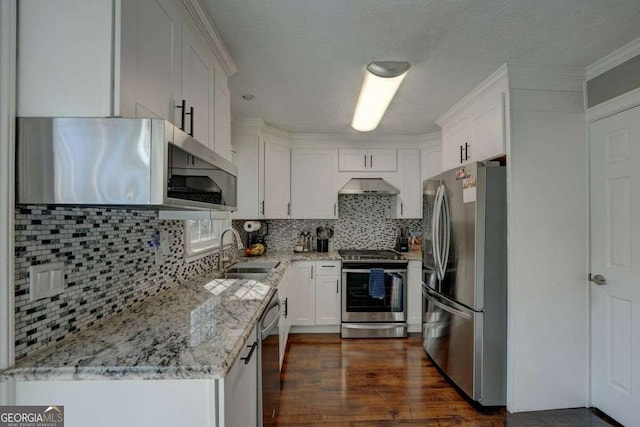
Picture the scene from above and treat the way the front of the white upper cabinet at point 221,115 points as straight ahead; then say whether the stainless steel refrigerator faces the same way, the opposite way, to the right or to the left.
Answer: the opposite way

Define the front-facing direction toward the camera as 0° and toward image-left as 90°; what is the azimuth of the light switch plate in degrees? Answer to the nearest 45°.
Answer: approximately 315°

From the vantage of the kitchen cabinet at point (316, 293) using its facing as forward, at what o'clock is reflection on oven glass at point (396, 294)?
The reflection on oven glass is roughly at 9 o'clock from the kitchen cabinet.

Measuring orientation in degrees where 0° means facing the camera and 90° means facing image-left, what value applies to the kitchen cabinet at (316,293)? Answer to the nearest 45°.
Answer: approximately 0°

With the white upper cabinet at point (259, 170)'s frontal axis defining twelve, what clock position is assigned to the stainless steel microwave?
The stainless steel microwave is roughly at 2 o'clock from the white upper cabinet.

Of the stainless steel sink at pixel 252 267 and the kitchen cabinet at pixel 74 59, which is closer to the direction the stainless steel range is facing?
the kitchen cabinet

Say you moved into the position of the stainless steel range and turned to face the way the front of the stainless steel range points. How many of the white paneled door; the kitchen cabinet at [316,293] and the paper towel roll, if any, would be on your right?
2

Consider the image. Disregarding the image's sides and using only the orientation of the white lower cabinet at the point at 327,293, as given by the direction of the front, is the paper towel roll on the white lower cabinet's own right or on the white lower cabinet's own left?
on the white lower cabinet's own right
